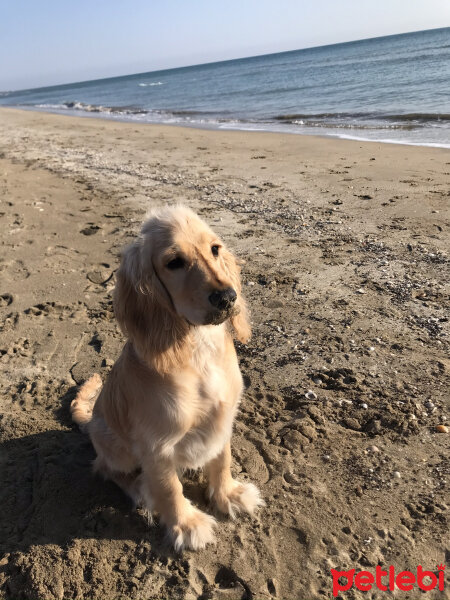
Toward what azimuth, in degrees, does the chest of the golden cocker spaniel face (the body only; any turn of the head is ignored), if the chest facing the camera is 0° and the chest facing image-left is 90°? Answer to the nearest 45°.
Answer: approximately 315°

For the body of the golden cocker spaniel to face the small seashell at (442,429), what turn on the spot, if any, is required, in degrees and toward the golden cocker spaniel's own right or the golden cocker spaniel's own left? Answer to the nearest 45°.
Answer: approximately 45° to the golden cocker spaniel's own left
